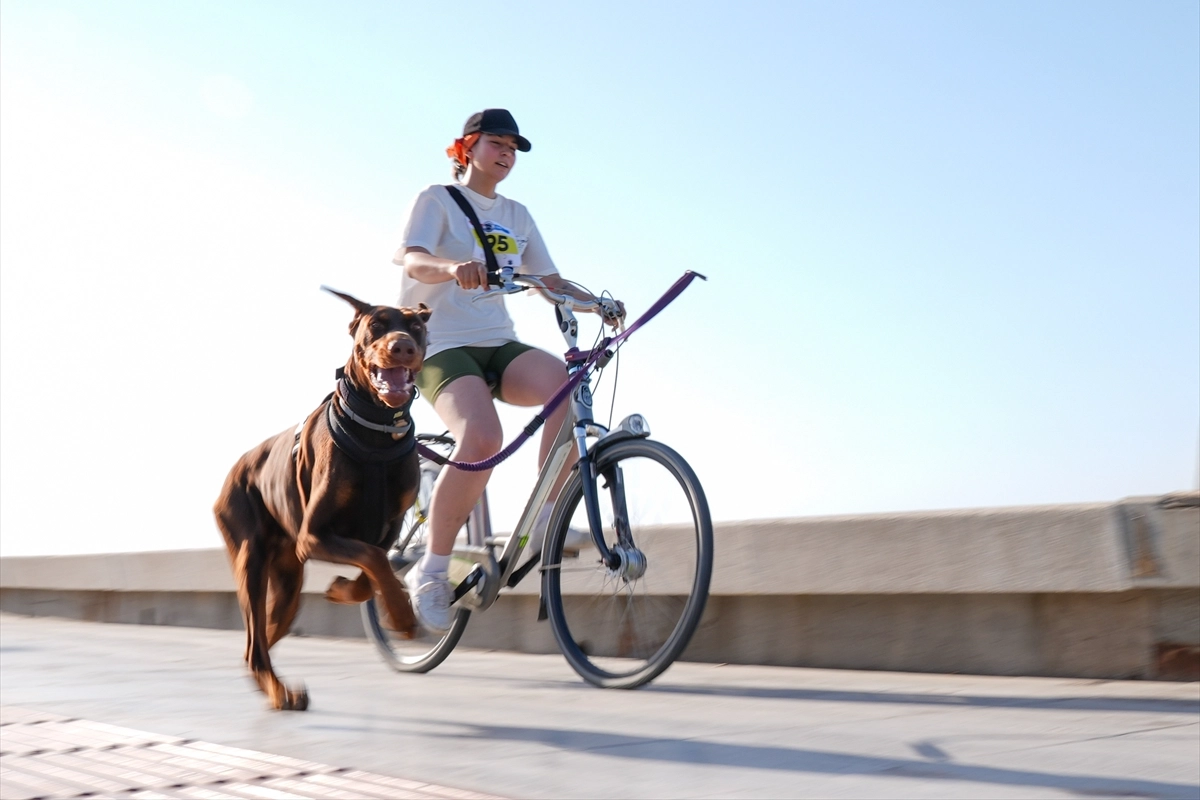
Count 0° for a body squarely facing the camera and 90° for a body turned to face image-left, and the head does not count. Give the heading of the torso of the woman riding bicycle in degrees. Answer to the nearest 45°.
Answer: approximately 315°

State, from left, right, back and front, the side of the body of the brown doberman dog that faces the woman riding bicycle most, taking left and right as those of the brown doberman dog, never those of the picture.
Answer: left

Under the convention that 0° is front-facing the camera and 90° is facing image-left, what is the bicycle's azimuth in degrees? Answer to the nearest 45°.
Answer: approximately 315°
